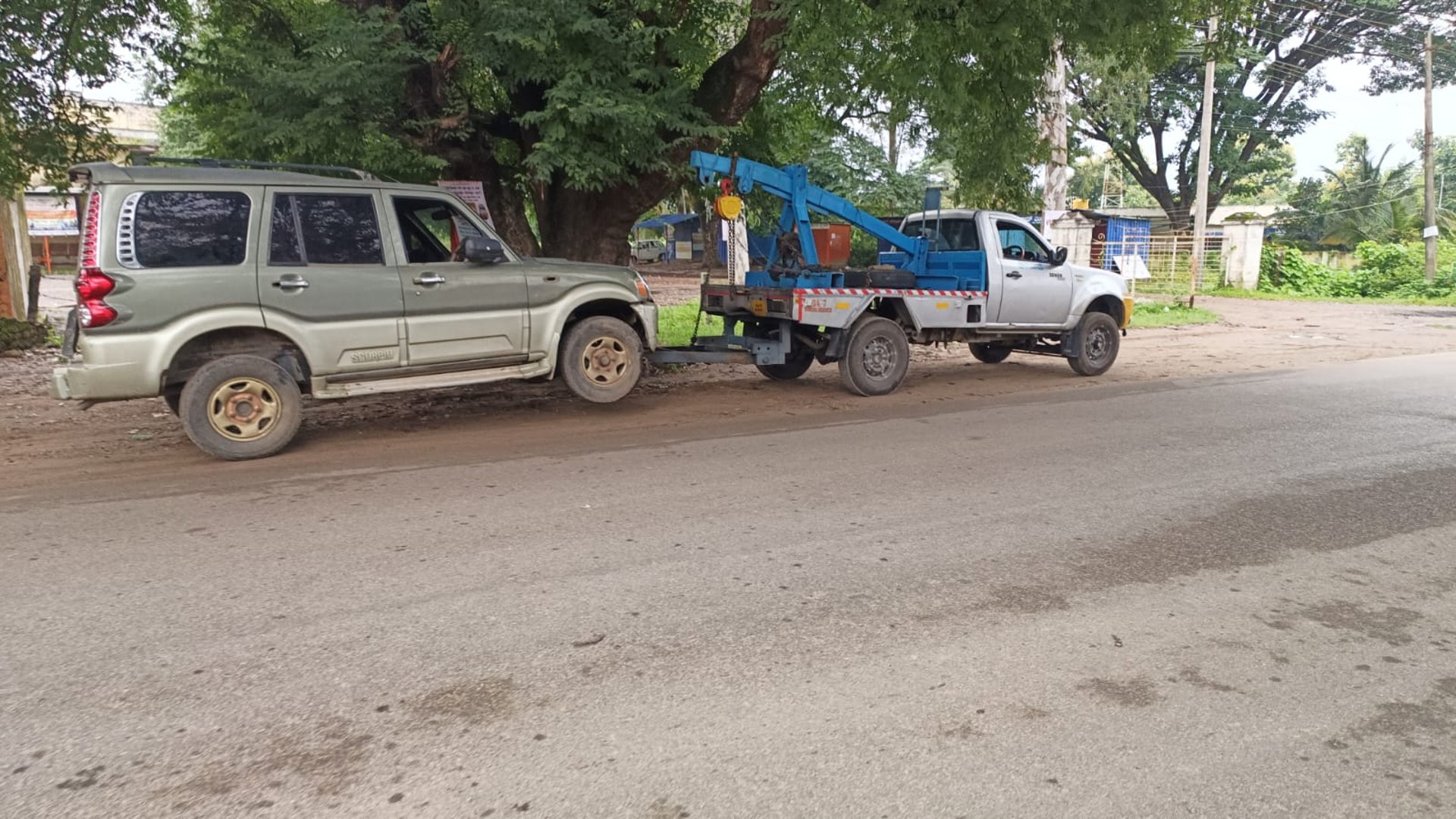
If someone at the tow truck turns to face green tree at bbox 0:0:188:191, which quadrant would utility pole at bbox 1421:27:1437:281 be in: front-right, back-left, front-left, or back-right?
back-right

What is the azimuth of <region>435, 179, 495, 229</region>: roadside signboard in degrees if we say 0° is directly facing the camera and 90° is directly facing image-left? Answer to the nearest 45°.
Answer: approximately 0°

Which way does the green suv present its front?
to the viewer's right

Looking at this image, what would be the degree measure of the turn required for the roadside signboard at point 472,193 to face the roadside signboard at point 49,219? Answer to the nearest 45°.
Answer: approximately 135° to its right

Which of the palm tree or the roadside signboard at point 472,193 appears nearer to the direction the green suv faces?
the palm tree

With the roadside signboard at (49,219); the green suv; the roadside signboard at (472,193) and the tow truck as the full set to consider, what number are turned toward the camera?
2

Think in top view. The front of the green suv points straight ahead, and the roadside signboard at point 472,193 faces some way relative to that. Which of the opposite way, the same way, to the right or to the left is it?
to the right

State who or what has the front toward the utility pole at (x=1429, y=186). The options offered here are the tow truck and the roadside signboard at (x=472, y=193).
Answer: the tow truck

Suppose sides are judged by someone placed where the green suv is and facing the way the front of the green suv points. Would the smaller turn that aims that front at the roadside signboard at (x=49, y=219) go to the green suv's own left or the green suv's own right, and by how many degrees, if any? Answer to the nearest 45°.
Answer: approximately 90° to the green suv's own left

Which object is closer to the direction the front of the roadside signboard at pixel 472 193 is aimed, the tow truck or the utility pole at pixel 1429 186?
the tow truck
